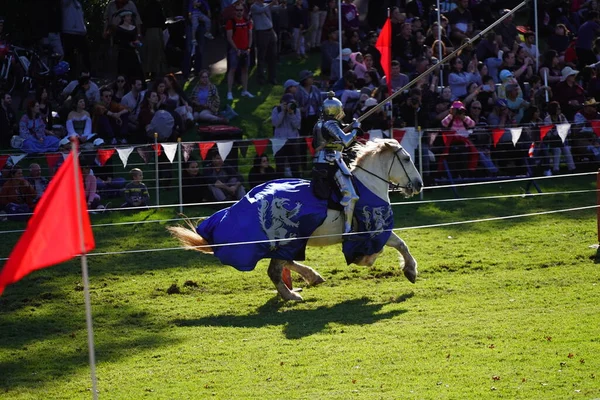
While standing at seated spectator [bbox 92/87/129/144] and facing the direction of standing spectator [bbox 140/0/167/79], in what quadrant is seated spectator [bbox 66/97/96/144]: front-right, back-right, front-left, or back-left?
back-left

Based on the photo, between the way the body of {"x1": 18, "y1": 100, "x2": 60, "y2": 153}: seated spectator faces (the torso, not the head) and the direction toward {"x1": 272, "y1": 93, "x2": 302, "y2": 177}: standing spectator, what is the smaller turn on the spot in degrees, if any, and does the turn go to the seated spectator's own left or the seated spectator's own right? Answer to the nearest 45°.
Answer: approximately 45° to the seated spectator's own left

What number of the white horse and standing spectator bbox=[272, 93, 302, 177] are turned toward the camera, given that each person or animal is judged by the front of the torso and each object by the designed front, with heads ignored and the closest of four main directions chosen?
1

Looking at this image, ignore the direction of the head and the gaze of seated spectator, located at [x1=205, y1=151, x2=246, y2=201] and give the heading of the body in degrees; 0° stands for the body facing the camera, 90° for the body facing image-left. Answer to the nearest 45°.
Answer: approximately 315°

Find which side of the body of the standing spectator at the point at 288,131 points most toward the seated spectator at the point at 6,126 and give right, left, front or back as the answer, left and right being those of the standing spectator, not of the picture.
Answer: right

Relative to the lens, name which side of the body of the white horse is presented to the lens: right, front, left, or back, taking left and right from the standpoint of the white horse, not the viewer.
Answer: right

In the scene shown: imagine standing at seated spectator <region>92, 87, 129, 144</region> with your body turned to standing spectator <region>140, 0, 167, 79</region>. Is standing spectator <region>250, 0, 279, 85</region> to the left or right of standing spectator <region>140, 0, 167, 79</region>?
right

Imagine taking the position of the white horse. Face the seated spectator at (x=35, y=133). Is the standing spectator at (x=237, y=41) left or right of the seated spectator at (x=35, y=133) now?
right
